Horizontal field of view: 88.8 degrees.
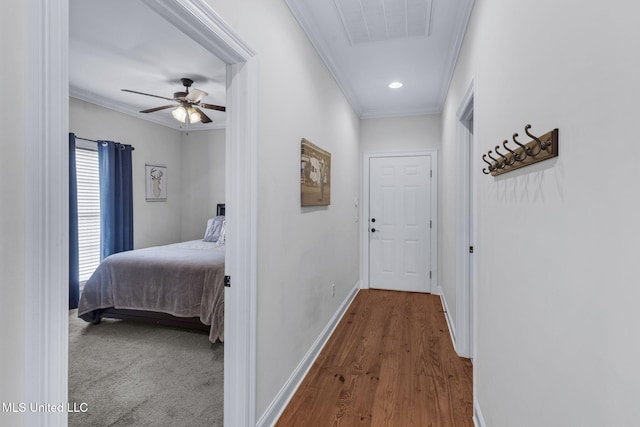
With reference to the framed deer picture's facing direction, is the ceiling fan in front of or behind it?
in front

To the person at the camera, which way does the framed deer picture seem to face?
facing the viewer and to the right of the viewer

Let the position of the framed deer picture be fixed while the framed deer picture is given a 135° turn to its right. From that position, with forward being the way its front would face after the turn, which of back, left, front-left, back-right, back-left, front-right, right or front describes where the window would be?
front-left

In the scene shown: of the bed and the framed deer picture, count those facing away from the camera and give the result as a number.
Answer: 0

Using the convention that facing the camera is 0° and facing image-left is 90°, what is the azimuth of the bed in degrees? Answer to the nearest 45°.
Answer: approximately 45°

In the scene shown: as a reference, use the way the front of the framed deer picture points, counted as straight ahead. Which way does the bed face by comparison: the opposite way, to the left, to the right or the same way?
to the right

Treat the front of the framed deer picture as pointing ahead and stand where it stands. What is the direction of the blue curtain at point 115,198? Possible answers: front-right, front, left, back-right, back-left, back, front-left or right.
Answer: right

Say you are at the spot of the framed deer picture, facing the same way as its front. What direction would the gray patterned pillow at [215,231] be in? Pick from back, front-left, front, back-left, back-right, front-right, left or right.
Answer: front
